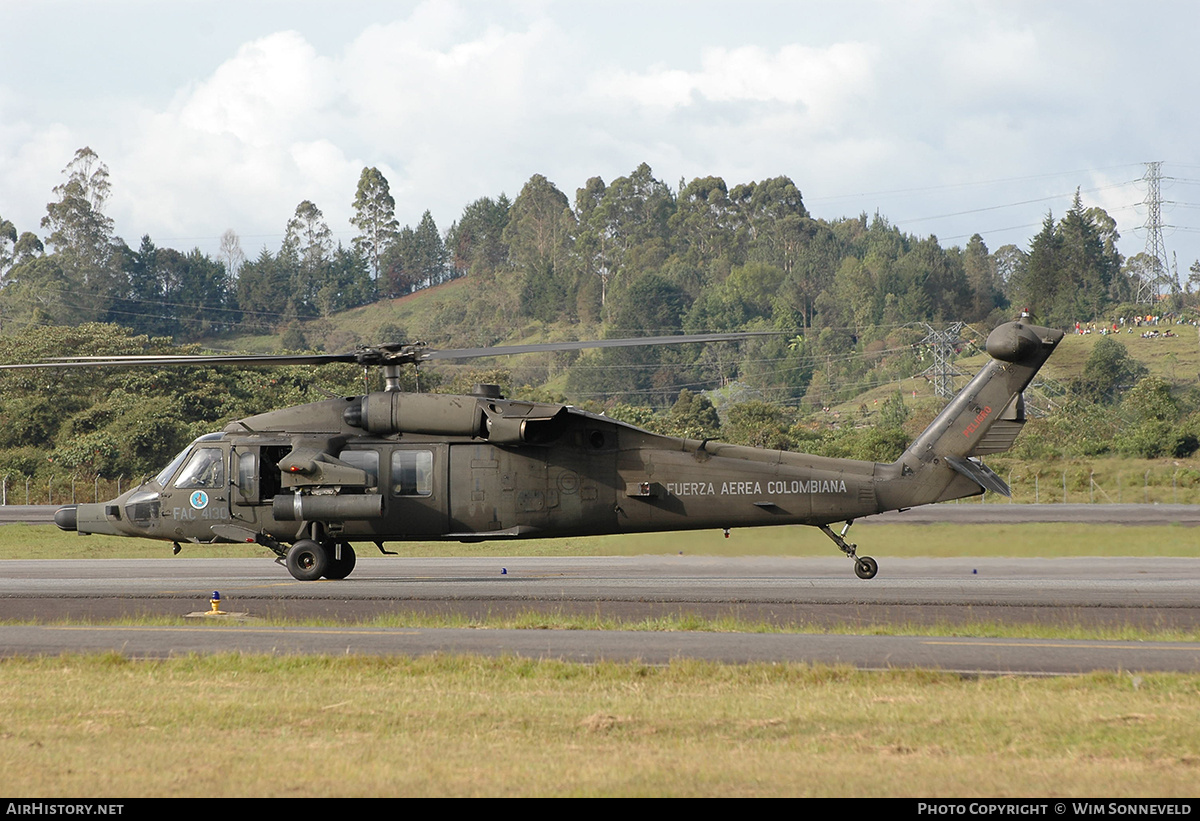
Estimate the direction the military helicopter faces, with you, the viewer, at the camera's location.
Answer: facing to the left of the viewer
